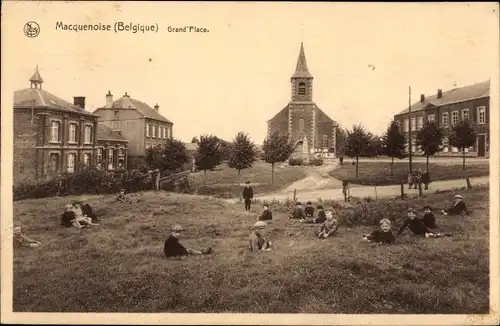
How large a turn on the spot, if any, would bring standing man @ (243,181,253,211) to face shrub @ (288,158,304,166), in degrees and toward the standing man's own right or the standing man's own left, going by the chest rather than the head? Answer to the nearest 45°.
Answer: approximately 135° to the standing man's own left

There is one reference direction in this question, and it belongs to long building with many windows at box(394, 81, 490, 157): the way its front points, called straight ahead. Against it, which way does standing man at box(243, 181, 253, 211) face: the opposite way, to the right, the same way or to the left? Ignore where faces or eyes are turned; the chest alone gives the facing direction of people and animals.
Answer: to the left

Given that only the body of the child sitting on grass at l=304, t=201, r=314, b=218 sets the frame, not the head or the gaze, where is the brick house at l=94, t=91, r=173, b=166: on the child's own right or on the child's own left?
on the child's own right
